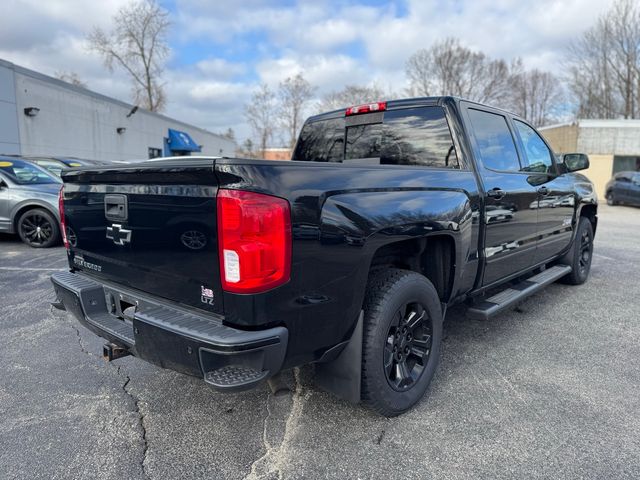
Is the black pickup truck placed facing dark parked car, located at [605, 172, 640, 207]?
yes

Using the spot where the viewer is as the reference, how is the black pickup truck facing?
facing away from the viewer and to the right of the viewer

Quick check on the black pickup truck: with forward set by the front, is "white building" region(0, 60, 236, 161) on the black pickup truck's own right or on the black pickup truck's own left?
on the black pickup truck's own left

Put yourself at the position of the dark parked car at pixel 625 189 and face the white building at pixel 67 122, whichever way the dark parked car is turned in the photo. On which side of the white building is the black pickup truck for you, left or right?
left

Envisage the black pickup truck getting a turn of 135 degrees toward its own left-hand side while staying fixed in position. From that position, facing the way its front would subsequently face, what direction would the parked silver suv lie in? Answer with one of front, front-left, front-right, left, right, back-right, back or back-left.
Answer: front-right
